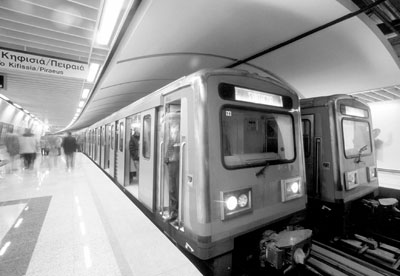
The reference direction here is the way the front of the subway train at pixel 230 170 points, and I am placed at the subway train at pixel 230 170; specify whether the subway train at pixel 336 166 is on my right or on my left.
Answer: on my left

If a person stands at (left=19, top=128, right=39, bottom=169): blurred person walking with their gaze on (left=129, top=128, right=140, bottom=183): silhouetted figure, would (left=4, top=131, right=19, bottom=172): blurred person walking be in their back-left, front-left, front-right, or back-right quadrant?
back-right

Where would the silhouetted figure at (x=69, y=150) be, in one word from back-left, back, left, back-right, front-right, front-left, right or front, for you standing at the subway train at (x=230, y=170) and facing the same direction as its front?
back

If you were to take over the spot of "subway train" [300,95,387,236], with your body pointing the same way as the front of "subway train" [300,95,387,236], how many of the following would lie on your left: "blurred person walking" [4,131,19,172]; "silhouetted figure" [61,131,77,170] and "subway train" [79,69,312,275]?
0

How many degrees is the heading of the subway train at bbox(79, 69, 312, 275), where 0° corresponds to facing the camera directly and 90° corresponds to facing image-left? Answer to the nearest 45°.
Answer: approximately 315°

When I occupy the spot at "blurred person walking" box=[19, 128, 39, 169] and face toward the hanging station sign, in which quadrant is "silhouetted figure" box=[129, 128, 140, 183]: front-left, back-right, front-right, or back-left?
front-left

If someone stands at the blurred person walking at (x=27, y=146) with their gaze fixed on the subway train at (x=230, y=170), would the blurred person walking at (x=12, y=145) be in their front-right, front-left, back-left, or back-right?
back-right

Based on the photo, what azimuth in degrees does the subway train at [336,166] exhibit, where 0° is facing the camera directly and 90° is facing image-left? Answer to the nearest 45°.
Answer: approximately 315°

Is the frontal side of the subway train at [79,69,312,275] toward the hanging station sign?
no

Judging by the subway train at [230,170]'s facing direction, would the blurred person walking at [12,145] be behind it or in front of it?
behind

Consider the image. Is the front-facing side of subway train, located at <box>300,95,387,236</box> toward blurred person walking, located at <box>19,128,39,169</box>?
no

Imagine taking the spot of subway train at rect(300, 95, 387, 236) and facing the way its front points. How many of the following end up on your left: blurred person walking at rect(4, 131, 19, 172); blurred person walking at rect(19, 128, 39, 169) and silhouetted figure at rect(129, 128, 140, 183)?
0
